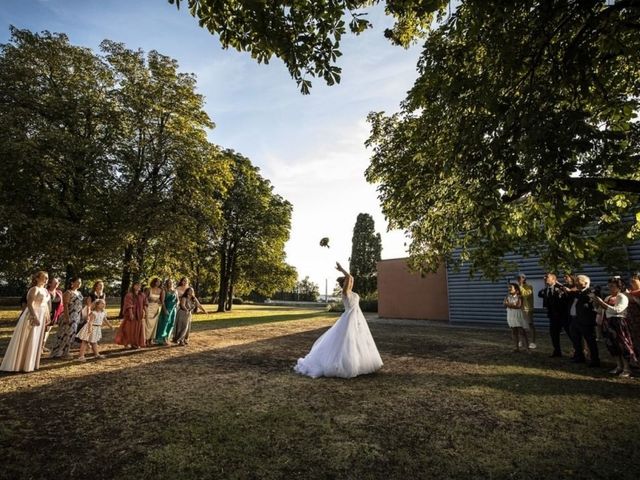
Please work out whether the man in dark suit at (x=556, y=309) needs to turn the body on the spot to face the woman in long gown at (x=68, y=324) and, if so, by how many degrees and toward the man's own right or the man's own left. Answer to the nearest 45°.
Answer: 0° — they already face them

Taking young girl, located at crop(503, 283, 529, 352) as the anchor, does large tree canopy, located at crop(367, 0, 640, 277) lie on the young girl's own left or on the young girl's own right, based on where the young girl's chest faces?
on the young girl's own left

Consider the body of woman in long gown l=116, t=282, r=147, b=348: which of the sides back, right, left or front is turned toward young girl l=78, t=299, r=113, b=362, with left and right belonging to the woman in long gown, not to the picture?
right

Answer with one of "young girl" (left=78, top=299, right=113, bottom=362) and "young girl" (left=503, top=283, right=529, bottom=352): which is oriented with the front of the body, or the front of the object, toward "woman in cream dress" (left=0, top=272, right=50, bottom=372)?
"young girl" (left=503, top=283, right=529, bottom=352)

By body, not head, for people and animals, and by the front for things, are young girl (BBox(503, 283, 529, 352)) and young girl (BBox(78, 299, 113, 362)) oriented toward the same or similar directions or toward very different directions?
very different directions

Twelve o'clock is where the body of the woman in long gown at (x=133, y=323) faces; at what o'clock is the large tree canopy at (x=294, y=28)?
The large tree canopy is roughly at 1 o'clock from the woman in long gown.

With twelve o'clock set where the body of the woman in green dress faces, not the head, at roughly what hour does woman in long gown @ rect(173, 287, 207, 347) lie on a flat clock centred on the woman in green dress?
The woman in long gown is roughly at 11 o'clock from the woman in green dress.

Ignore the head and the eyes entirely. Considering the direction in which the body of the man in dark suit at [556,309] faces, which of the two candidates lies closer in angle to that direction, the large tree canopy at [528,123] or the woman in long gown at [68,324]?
the woman in long gown

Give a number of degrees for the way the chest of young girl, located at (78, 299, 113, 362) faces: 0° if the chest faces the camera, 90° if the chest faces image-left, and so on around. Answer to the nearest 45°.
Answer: approximately 315°

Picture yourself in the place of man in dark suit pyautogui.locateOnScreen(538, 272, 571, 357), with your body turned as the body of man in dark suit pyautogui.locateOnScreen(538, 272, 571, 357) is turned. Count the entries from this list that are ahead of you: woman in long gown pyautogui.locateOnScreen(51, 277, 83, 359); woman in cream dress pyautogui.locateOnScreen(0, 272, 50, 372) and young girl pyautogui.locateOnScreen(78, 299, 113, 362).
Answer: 3

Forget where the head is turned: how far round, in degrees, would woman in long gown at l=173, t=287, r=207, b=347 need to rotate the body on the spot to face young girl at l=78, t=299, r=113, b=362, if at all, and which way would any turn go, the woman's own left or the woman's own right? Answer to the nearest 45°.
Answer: approximately 90° to the woman's own right
